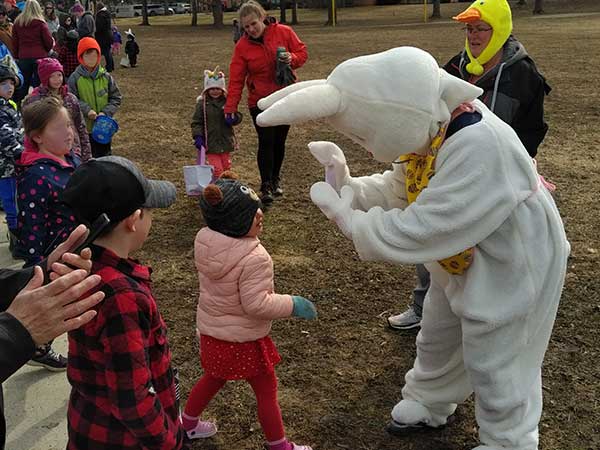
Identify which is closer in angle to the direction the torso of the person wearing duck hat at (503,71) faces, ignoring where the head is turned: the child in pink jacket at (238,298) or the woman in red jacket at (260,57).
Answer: the child in pink jacket

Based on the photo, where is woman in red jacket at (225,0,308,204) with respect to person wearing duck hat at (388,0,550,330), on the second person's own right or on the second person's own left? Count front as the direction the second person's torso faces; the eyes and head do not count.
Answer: on the second person's own right

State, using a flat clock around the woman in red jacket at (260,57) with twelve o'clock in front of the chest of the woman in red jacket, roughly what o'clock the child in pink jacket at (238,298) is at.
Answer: The child in pink jacket is roughly at 12 o'clock from the woman in red jacket.

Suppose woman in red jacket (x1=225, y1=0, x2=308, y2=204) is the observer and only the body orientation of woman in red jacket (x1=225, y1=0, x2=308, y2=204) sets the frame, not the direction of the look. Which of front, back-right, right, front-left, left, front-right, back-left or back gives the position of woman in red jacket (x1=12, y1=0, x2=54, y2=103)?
back-right

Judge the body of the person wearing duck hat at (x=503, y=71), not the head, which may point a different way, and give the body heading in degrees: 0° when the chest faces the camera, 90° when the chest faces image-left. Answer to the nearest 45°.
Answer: approximately 45°

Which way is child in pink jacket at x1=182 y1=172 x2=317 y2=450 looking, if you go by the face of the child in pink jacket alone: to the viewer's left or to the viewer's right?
to the viewer's right

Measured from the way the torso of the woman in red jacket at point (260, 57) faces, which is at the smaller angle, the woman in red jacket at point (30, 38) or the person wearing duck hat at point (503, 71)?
the person wearing duck hat

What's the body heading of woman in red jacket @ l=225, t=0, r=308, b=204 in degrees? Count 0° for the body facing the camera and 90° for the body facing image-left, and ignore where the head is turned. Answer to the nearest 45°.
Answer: approximately 0°
